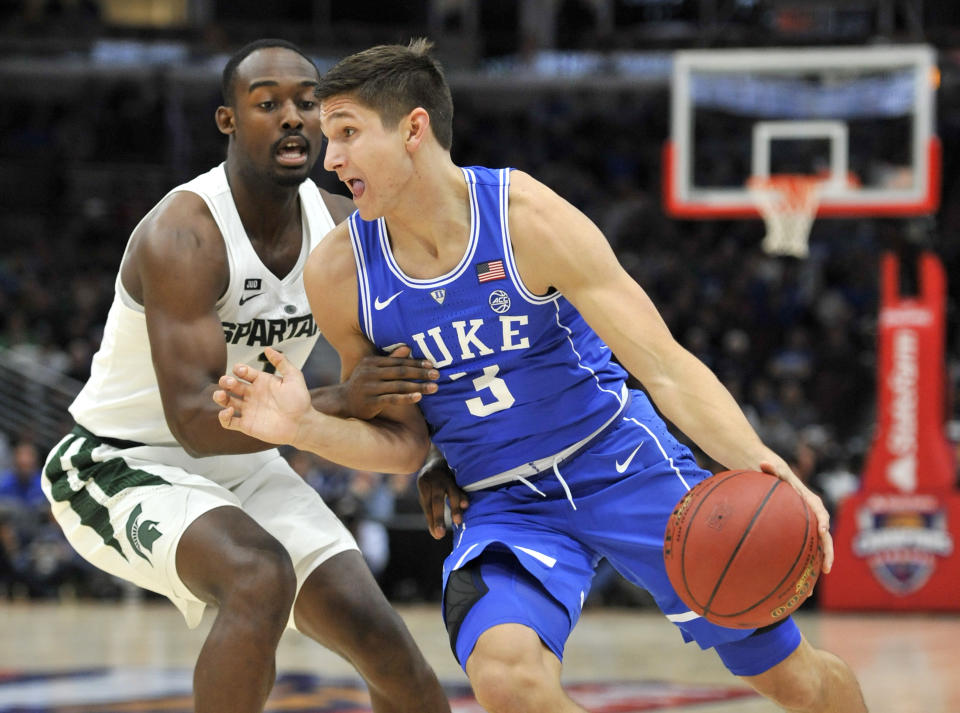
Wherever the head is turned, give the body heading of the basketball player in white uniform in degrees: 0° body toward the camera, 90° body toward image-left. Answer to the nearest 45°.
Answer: approximately 315°

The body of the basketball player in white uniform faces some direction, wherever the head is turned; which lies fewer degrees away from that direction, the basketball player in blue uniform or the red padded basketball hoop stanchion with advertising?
the basketball player in blue uniform

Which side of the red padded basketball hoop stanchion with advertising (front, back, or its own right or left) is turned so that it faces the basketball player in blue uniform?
front

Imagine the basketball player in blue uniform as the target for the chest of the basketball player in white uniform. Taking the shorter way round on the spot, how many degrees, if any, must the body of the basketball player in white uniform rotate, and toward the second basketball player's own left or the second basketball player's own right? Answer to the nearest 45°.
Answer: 0° — they already face them

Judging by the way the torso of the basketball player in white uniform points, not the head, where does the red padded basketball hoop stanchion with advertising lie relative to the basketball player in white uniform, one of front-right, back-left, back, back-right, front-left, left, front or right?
left

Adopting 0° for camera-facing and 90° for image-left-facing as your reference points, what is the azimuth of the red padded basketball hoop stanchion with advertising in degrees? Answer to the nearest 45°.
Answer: approximately 0°

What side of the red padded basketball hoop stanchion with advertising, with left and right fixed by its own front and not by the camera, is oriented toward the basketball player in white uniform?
front

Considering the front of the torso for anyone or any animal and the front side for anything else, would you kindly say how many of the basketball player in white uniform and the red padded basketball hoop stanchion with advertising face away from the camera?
0
